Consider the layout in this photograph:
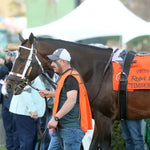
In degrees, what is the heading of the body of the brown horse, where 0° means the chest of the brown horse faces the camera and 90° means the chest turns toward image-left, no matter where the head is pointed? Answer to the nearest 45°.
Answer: approximately 90°
